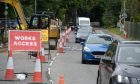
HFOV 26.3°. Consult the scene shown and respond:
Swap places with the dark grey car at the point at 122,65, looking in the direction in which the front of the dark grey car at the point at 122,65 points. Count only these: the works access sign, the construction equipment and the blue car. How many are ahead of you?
0

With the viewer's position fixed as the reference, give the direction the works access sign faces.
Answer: facing the viewer

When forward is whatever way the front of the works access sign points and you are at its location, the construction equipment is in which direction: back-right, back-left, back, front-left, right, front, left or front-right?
back

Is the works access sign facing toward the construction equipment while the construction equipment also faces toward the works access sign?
no

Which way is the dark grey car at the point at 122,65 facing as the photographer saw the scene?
facing the viewer and to the right of the viewer

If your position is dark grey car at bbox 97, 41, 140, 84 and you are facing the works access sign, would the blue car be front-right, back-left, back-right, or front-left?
front-right

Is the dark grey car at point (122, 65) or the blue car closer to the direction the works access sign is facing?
the dark grey car

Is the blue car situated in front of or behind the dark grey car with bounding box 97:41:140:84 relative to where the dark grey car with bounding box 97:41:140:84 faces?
behind

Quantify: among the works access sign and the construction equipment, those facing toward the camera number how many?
1
